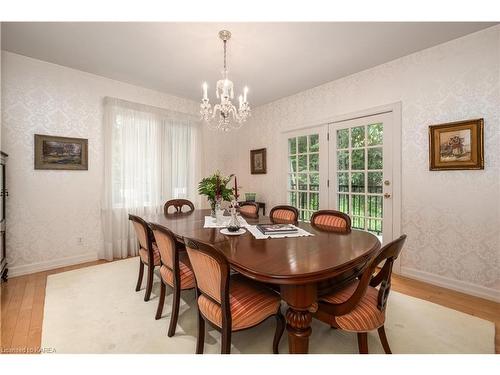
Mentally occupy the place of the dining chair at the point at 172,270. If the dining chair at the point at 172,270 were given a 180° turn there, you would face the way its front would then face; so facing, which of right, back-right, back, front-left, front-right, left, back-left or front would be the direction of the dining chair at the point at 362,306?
left

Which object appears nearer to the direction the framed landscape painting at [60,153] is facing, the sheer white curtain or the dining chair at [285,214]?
the dining chair

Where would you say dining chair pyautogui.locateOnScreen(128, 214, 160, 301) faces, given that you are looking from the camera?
facing away from the viewer and to the right of the viewer

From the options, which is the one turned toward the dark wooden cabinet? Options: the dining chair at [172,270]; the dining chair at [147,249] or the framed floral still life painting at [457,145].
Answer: the framed floral still life painting

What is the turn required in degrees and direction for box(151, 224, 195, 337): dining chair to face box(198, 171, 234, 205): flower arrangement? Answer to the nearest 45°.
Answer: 0° — it already faces it

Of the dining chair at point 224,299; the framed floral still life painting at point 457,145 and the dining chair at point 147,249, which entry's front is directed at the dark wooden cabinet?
the framed floral still life painting

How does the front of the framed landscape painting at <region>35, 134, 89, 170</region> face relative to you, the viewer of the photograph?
facing the viewer and to the right of the viewer

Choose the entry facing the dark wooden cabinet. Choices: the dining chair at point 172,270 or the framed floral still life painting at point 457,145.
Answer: the framed floral still life painting

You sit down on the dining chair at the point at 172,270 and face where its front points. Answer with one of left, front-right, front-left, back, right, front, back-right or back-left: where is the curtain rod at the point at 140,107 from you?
front-left

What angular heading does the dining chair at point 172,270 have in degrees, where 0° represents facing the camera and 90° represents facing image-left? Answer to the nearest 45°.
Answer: approximately 225°

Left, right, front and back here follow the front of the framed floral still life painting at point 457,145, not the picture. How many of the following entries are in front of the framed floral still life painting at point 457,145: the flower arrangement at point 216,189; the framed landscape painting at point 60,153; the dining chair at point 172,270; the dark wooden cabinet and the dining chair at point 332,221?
5

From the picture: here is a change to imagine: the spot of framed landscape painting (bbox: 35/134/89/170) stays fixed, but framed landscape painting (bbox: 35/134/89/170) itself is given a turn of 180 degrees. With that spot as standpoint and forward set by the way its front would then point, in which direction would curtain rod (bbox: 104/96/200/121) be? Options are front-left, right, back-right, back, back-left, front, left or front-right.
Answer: back-right

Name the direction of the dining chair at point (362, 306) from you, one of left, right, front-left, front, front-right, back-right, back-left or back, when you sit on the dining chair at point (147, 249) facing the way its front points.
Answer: right

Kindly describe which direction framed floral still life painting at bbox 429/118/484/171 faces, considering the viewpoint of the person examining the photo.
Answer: facing the viewer and to the left of the viewer

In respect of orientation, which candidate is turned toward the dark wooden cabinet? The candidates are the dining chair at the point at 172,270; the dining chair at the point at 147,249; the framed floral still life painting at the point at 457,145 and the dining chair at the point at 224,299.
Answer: the framed floral still life painting
